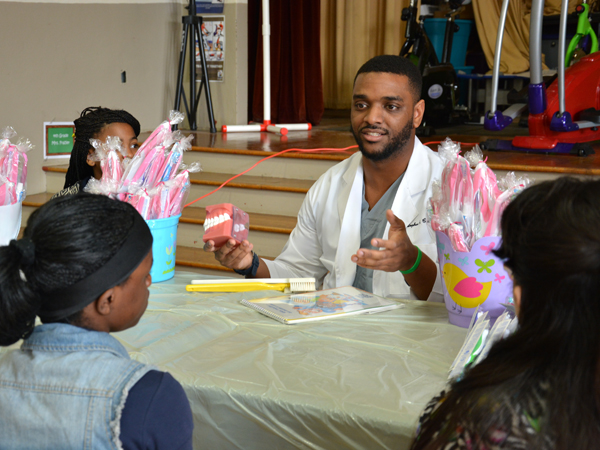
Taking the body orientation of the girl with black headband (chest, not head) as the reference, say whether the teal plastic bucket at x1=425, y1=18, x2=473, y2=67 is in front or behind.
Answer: in front

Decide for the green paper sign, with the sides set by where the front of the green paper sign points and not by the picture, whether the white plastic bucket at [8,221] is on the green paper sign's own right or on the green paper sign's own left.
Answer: on the green paper sign's own right

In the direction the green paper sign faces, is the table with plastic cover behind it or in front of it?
in front

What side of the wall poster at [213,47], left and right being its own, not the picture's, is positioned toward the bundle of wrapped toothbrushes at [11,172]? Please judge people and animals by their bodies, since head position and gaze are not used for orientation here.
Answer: front

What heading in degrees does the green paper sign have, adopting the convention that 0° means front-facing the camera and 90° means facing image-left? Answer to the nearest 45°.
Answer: approximately 315°

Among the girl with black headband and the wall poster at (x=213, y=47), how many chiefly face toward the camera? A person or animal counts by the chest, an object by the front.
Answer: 1

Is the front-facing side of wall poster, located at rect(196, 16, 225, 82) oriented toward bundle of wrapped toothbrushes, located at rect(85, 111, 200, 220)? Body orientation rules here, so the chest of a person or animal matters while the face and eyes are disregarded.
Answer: yes

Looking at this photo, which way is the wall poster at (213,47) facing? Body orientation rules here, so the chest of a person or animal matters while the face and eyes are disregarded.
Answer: toward the camera

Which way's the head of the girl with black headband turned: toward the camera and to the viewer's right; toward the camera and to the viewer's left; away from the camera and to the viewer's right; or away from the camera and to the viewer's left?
away from the camera and to the viewer's right

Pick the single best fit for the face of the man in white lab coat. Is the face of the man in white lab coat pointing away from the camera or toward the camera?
toward the camera

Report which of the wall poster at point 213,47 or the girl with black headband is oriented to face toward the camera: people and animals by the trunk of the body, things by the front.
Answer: the wall poster

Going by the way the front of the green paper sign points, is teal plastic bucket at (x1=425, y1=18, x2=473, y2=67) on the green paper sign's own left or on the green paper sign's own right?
on the green paper sign's own left

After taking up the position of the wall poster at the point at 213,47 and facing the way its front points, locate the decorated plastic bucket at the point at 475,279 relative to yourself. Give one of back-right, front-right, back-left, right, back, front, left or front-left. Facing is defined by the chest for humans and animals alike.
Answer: front

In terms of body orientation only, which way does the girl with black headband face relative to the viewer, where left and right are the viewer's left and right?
facing away from the viewer and to the right of the viewer

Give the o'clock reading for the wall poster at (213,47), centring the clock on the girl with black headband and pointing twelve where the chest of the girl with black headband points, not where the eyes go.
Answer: The wall poster is roughly at 11 o'clock from the girl with black headband.
